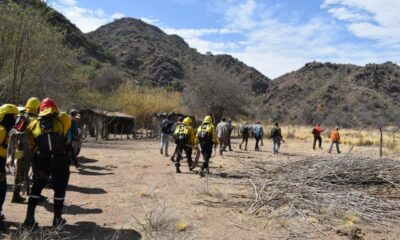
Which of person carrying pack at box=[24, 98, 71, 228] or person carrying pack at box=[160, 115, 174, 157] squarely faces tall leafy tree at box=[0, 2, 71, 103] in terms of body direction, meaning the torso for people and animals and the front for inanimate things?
person carrying pack at box=[24, 98, 71, 228]

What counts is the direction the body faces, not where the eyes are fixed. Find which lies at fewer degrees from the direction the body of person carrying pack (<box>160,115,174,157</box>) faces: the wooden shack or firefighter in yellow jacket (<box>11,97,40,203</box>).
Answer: the wooden shack

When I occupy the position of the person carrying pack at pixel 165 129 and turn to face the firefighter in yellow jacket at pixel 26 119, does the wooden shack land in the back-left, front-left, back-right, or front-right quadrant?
back-right

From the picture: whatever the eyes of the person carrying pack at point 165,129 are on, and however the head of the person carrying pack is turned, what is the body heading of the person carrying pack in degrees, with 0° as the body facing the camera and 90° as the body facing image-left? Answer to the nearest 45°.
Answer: approximately 225°

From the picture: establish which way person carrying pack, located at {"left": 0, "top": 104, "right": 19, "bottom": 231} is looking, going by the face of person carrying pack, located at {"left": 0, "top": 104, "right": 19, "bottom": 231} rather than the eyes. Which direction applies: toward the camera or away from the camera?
away from the camera

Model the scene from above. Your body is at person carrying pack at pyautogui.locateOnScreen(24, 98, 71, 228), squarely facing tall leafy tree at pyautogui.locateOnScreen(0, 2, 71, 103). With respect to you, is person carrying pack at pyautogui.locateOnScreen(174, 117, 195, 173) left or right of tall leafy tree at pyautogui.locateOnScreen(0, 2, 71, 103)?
right

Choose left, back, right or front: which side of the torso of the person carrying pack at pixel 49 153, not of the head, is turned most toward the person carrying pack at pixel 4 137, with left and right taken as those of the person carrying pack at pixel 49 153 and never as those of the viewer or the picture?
left

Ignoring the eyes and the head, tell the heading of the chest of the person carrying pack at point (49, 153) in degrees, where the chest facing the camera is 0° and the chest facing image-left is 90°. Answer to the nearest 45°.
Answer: approximately 180°

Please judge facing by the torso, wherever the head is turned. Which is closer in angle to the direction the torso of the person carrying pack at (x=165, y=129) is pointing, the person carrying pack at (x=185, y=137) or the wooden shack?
the wooden shack

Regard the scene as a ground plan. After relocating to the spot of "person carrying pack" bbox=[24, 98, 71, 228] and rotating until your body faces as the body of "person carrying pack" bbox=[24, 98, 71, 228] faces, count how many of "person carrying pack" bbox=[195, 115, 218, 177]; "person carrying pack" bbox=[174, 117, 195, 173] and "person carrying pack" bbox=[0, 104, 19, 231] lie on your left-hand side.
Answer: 1

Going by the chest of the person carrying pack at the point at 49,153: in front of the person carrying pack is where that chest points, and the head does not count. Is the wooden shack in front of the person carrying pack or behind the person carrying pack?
in front

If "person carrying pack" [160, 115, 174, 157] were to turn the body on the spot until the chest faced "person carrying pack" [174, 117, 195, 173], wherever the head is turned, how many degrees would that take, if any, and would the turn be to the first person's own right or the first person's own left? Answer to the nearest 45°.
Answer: approximately 135° to the first person's own right

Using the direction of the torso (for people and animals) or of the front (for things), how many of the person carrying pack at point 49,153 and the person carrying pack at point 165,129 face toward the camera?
0
